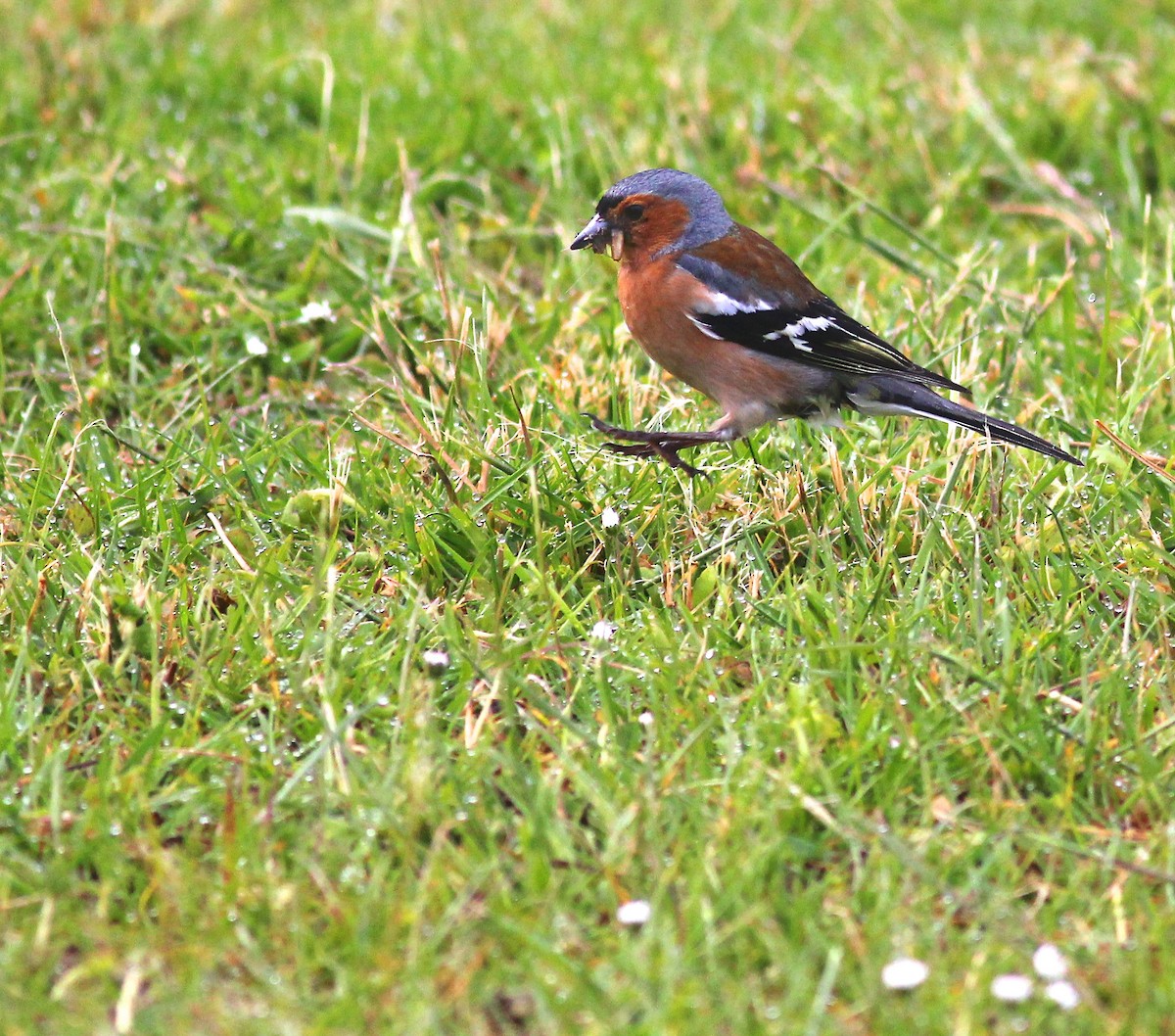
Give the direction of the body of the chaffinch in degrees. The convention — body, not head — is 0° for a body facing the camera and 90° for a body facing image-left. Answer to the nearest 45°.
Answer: approximately 90°

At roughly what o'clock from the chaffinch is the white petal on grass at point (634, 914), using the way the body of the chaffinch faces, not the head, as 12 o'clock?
The white petal on grass is roughly at 9 o'clock from the chaffinch.

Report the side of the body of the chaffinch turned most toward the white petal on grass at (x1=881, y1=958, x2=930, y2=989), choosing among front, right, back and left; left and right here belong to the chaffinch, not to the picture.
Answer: left

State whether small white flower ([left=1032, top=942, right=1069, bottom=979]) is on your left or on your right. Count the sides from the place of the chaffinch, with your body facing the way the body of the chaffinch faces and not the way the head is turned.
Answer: on your left

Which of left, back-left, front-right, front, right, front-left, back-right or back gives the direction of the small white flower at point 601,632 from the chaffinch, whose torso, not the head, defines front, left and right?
left

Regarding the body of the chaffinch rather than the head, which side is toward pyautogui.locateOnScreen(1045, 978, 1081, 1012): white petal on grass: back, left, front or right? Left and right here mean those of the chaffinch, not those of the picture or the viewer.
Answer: left
